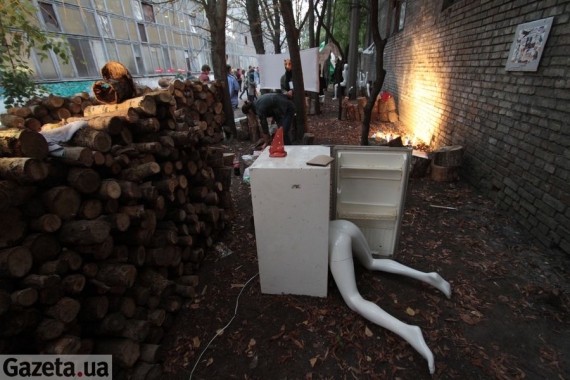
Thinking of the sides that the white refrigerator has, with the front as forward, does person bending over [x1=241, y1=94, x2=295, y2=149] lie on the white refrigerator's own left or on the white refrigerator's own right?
on the white refrigerator's own left

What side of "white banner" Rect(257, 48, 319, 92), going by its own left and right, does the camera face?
front

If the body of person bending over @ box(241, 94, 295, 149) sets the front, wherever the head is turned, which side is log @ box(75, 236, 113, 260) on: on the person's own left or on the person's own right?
on the person's own left

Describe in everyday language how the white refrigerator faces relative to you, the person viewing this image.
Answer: facing to the right of the viewer

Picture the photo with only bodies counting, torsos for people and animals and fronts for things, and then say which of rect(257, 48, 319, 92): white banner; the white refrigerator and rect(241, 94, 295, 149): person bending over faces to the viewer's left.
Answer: the person bending over

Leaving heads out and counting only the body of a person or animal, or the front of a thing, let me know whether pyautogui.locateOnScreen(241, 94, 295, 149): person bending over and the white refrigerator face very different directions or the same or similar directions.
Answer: very different directions

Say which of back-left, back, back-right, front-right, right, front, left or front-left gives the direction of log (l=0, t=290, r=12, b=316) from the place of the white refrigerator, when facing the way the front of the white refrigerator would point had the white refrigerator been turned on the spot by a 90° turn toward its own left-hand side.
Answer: back-left

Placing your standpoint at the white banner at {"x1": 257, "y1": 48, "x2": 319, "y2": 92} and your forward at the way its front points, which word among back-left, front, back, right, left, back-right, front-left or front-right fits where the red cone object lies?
front

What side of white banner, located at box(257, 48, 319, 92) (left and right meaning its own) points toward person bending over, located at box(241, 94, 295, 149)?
front

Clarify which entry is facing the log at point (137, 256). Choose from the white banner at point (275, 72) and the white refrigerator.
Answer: the white banner

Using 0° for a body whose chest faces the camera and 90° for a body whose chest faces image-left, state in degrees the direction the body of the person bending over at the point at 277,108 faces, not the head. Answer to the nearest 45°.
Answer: approximately 90°

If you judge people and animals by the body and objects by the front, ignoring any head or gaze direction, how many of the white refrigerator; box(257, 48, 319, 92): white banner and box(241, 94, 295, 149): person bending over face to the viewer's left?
1

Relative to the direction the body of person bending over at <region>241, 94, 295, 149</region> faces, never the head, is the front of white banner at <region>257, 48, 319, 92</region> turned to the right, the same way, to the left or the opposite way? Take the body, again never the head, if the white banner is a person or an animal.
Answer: to the left

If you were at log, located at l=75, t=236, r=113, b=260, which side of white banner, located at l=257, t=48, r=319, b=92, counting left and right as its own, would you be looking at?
front

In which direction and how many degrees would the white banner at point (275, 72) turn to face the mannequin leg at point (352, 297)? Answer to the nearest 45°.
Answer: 0° — it already faces it
